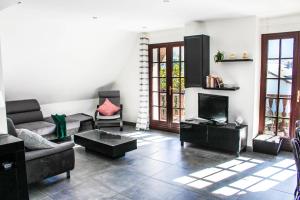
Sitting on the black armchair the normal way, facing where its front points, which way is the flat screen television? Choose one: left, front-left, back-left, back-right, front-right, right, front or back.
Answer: front-left

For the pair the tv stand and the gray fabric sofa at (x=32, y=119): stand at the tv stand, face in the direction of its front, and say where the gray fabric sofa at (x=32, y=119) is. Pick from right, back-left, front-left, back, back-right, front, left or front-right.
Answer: front-right

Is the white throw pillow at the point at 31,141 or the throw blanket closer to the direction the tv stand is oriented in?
the white throw pillow

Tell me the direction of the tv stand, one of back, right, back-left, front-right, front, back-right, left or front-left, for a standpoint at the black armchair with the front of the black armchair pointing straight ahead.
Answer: front-left

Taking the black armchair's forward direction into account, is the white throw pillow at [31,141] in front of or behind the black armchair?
in front

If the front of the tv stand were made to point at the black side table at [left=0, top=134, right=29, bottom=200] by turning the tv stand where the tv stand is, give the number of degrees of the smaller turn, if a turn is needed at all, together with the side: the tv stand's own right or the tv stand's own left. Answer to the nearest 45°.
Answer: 0° — it already faces it

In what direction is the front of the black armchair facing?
toward the camera

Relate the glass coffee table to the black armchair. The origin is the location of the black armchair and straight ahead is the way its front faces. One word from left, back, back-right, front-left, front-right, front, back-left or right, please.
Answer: front

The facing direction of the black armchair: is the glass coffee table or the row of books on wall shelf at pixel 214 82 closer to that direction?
the glass coffee table

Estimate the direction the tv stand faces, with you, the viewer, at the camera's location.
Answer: facing the viewer and to the left of the viewer

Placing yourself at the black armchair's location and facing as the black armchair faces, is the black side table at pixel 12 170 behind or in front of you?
in front

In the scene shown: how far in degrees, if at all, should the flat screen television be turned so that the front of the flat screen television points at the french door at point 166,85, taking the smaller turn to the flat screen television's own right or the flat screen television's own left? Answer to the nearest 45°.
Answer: approximately 90° to the flat screen television's own right

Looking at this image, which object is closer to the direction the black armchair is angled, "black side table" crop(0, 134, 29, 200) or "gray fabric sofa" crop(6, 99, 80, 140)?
the black side table
